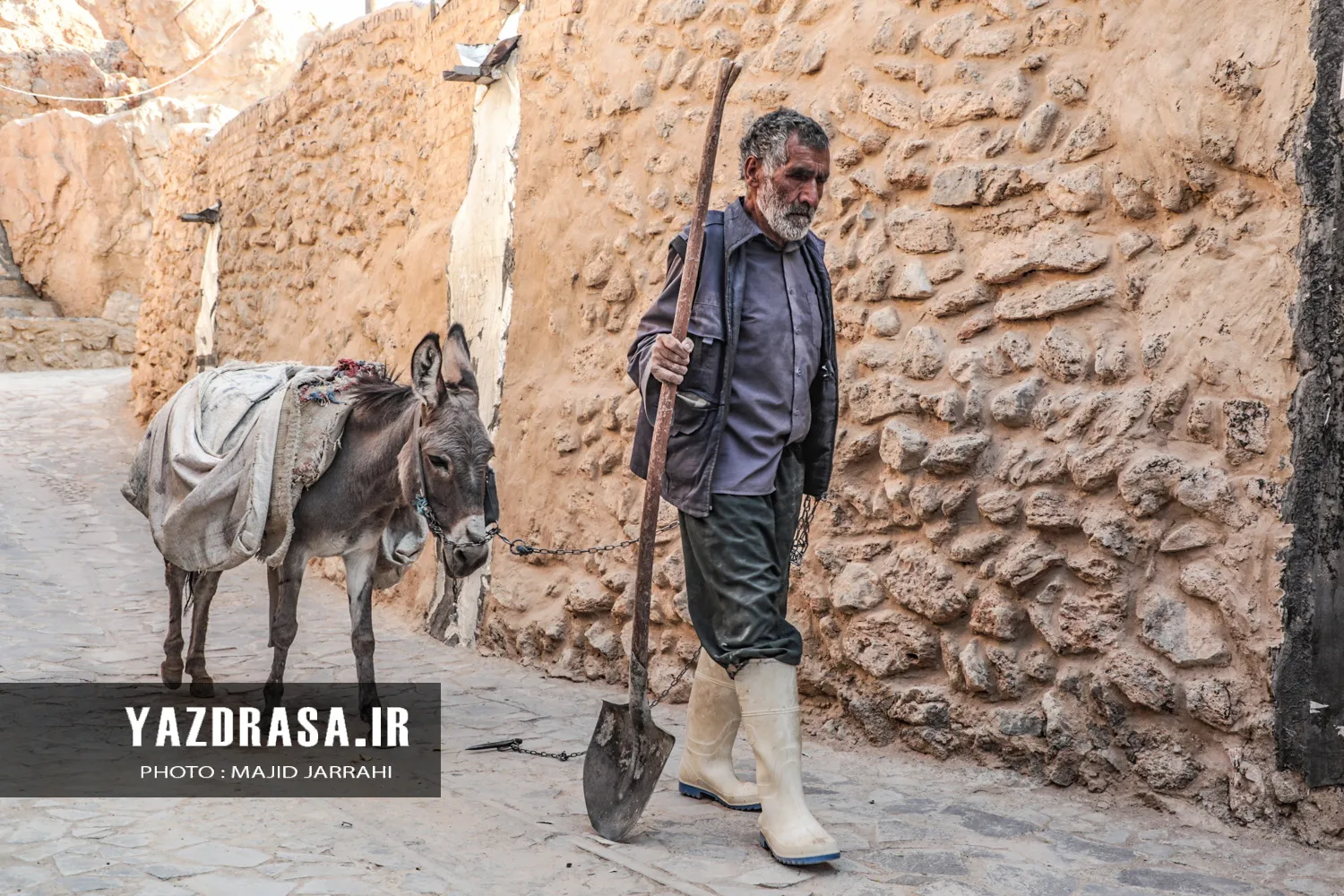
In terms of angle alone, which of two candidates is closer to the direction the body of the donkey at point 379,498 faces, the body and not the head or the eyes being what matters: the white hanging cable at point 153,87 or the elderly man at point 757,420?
the elderly man

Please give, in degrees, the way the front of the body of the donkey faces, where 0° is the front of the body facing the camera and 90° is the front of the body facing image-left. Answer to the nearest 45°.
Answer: approximately 315°

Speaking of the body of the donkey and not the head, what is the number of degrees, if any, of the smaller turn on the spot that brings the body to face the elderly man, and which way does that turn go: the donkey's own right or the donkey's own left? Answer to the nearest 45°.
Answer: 0° — it already faces them

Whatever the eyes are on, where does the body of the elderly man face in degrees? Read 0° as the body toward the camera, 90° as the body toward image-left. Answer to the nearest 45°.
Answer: approximately 315°

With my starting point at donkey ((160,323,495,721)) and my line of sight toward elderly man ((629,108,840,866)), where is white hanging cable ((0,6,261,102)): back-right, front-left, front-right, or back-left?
back-left

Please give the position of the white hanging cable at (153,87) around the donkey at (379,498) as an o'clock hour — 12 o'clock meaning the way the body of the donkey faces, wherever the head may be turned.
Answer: The white hanging cable is roughly at 7 o'clock from the donkey.

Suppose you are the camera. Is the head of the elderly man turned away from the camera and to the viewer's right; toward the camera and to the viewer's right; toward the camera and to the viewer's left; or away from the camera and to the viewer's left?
toward the camera and to the viewer's right
